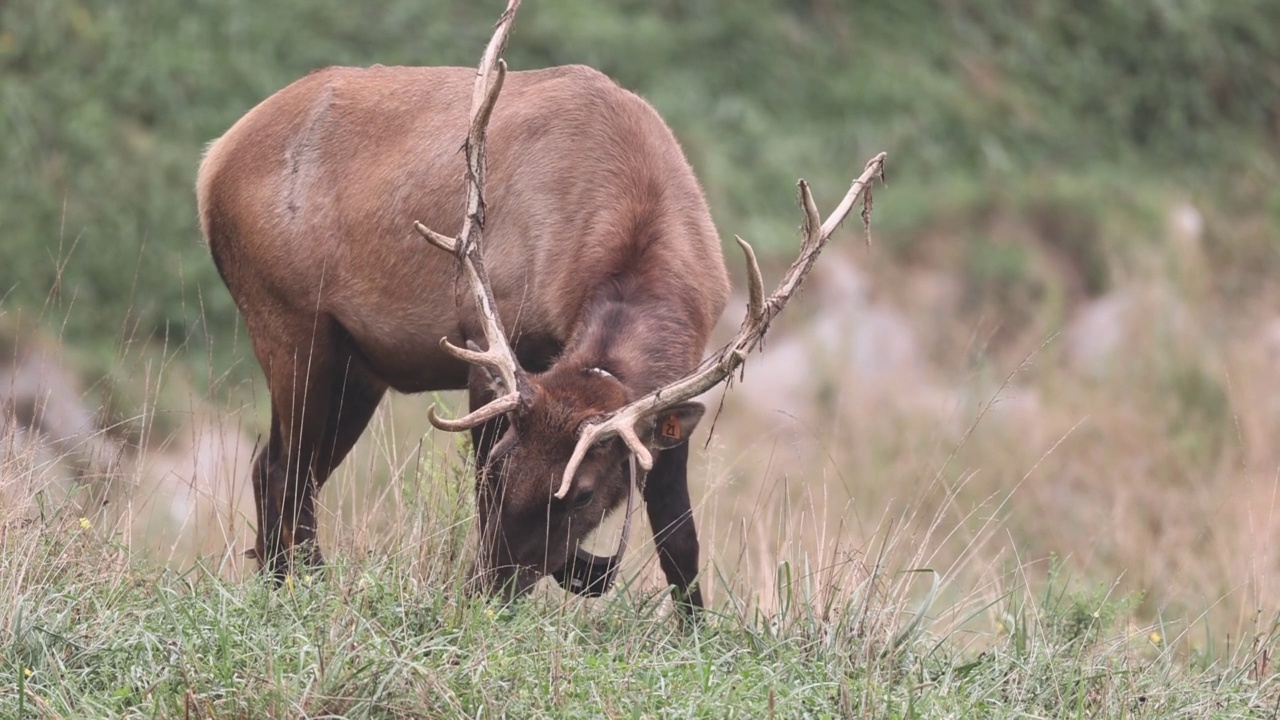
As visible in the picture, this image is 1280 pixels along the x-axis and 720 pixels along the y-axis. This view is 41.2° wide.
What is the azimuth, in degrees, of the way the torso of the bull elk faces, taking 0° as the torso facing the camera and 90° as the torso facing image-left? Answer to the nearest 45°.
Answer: approximately 315°
